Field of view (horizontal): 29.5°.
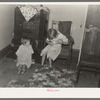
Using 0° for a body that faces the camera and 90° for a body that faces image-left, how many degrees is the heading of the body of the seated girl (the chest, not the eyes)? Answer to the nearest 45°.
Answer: approximately 45°
